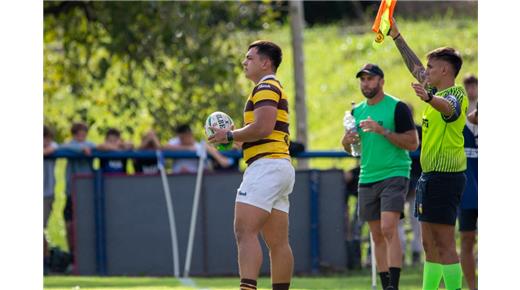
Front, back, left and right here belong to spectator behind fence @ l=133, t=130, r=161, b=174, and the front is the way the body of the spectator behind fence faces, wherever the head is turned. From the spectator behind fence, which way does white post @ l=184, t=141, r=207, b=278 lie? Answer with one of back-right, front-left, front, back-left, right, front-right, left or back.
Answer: front-left

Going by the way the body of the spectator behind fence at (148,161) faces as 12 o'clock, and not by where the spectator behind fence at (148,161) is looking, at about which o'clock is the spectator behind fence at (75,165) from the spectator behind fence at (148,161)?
the spectator behind fence at (75,165) is roughly at 3 o'clock from the spectator behind fence at (148,161).

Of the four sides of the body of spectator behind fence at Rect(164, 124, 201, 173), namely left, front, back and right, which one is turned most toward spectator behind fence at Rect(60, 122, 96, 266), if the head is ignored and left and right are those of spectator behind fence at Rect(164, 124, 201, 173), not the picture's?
right

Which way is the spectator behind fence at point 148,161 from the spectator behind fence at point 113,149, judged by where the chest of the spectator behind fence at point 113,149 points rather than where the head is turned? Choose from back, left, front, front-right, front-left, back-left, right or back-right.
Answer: left

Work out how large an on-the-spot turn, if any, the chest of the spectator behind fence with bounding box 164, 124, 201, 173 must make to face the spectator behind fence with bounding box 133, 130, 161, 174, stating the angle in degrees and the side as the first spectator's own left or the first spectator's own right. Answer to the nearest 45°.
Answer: approximately 90° to the first spectator's own right

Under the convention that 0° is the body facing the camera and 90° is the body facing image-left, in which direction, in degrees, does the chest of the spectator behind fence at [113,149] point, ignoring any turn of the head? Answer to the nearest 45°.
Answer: approximately 0°
